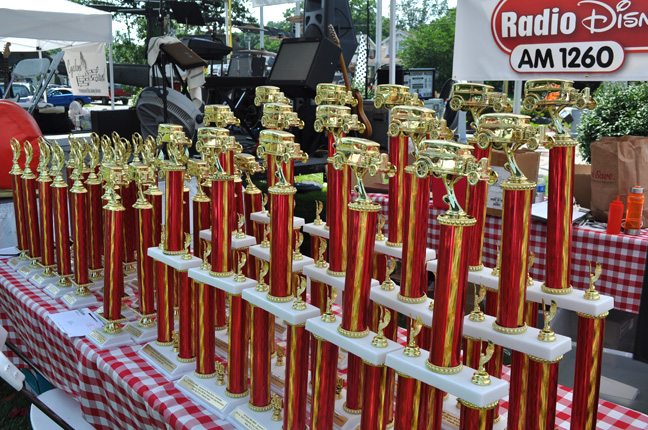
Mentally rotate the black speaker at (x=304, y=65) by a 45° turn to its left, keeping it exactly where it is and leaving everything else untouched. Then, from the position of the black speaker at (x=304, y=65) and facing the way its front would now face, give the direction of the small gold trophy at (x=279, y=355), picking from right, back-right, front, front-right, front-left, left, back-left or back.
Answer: front

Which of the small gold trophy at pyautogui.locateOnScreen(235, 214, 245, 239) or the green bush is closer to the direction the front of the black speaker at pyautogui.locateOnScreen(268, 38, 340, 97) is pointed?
the small gold trophy

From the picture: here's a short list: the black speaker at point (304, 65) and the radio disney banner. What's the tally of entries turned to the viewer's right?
0

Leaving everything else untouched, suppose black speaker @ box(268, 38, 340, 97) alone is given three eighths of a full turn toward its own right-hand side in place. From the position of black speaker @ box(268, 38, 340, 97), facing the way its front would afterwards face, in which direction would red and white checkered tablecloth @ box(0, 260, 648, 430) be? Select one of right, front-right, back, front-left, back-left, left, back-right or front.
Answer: back

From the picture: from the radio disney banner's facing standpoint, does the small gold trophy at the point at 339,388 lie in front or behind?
in front

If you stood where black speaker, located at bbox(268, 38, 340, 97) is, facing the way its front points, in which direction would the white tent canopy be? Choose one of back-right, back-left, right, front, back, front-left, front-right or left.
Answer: front-right

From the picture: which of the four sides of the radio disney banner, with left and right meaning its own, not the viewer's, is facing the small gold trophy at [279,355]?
front

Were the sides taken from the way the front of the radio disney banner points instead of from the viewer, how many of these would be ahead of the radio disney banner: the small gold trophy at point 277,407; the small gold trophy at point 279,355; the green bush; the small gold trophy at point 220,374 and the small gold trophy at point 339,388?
4

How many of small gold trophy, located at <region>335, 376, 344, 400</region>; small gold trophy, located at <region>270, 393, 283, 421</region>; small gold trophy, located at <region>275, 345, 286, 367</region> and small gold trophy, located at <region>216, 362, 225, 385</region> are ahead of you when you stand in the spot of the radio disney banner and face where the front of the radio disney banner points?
4

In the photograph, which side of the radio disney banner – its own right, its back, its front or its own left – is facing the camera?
front

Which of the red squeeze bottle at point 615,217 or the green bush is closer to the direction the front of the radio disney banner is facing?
the red squeeze bottle

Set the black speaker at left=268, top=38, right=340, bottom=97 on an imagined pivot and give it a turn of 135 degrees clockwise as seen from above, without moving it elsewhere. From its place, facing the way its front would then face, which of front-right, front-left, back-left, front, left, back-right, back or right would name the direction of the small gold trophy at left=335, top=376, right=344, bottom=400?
back

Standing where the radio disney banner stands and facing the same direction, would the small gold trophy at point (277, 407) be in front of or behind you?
in front

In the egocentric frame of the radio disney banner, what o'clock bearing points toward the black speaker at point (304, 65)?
The black speaker is roughly at 4 o'clock from the radio disney banner.

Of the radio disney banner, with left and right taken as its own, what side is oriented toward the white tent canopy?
right

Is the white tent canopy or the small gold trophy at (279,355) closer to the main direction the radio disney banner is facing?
the small gold trophy
